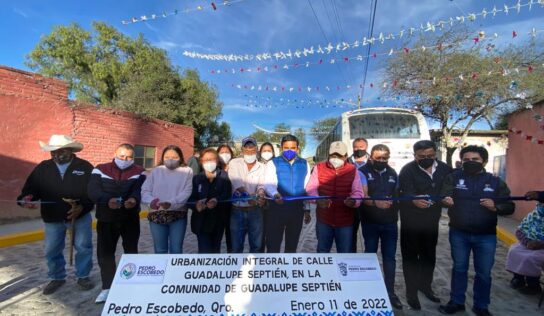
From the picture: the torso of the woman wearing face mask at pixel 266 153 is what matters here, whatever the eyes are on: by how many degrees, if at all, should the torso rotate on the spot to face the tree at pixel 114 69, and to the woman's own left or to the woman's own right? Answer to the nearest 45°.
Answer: approximately 135° to the woman's own right

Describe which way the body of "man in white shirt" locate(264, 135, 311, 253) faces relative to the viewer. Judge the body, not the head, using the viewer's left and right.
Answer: facing the viewer

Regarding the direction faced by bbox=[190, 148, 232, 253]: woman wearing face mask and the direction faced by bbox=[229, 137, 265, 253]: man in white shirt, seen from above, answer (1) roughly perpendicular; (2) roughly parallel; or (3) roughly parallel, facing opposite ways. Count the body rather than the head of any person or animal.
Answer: roughly parallel

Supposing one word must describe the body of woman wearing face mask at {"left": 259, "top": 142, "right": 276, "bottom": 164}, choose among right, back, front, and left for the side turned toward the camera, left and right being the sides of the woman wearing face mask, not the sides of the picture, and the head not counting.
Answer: front

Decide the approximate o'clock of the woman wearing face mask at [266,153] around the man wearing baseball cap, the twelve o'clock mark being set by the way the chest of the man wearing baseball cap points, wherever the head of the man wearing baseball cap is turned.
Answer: The woman wearing face mask is roughly at 4 o'clock from the man wearing baseball cap.

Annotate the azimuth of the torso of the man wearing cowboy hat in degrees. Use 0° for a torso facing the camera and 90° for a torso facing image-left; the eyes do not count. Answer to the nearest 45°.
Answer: approximately 0°

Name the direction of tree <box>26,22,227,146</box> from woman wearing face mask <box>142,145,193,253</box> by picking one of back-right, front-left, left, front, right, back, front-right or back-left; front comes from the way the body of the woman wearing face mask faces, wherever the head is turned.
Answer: back

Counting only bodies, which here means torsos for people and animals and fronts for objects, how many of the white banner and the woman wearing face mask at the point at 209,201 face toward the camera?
2

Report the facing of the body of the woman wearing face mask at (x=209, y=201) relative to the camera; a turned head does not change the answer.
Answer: toward the camera

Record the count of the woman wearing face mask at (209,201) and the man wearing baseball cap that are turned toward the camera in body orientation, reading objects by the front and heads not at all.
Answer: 2

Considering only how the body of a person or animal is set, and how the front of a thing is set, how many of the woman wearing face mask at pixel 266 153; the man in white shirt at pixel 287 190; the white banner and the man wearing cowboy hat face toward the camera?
4
